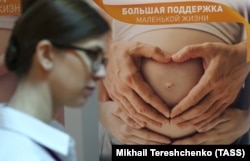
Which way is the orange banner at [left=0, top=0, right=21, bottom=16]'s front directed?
toward the camera

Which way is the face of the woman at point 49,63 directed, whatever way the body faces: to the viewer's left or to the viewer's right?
to the viewer's right

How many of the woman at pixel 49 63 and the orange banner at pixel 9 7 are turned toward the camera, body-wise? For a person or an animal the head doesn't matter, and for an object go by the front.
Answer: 1

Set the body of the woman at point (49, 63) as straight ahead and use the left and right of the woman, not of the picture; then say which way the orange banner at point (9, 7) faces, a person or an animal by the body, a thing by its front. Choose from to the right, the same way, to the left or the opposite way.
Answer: to the right

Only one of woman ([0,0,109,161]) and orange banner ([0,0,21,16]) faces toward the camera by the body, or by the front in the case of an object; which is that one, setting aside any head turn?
the orange banner

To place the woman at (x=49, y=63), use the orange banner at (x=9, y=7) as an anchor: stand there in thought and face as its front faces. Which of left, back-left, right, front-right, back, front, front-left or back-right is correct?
front

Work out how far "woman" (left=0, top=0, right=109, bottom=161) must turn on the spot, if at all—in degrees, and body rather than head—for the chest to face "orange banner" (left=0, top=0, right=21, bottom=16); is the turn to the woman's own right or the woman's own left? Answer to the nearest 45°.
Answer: approximately 90° to the woman's own left

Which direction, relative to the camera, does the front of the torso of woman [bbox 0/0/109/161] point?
to the viewer's right
